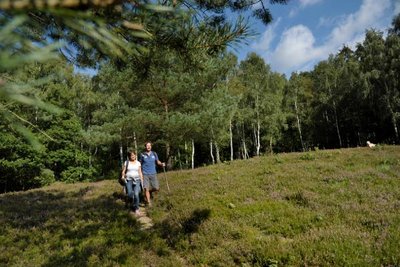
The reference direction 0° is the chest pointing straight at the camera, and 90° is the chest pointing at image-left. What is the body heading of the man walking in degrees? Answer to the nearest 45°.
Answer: approximately 0°

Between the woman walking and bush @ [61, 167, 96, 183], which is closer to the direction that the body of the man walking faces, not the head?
the woman walking

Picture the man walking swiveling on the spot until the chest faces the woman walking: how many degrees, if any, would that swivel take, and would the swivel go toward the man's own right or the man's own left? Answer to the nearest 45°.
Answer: approximately 45° to the man's own right

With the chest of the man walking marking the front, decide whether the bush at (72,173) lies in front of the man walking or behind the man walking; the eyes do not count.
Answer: behind

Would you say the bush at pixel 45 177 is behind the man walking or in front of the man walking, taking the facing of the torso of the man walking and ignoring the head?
behind
